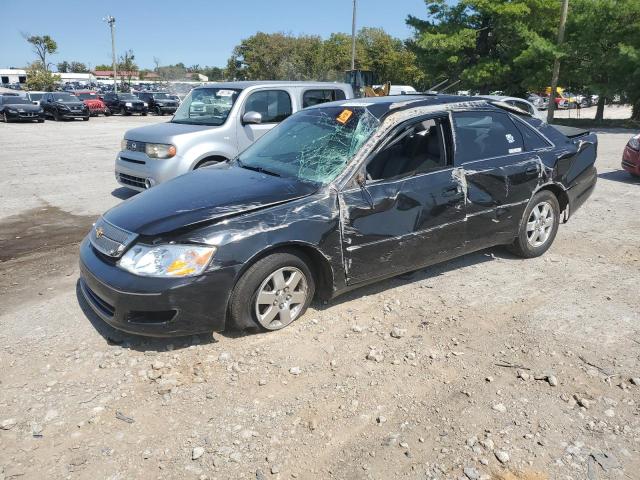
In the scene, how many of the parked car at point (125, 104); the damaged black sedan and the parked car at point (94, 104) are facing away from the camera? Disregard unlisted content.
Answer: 0

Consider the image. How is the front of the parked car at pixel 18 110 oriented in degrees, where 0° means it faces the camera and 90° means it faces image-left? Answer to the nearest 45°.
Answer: approximately 315°

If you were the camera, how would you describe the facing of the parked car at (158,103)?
facing the viewer and to the right of the viewer

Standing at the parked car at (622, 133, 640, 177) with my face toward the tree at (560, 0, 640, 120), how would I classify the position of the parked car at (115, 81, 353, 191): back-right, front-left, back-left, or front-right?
back-left

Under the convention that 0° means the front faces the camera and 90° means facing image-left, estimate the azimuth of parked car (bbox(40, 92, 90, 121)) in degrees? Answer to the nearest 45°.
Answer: approximately 315°

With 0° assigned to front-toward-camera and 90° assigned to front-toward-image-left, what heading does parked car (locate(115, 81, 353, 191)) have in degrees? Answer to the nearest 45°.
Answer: approximately 45°

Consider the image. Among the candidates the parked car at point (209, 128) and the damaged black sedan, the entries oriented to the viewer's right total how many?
0

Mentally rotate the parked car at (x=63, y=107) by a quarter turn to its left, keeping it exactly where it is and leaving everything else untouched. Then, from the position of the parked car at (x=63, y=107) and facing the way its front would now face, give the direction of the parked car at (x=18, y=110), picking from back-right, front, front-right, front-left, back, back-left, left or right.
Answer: back
